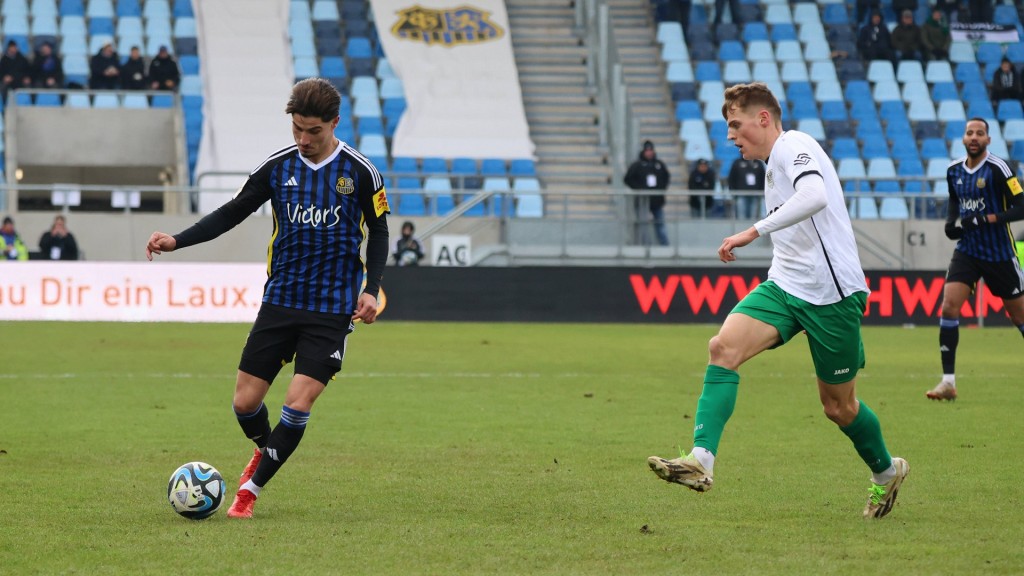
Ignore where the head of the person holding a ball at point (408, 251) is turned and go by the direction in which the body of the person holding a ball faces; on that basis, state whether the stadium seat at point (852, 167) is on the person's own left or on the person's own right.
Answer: on the person's own left

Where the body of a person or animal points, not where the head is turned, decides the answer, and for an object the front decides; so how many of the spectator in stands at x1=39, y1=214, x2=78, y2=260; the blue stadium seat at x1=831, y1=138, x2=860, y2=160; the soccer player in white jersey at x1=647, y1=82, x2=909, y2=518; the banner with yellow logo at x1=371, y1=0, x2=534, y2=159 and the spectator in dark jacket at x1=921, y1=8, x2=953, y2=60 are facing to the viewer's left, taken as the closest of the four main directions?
1

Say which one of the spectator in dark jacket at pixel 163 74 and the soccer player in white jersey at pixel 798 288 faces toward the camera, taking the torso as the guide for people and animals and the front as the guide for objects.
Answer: the spectator in dark jacket

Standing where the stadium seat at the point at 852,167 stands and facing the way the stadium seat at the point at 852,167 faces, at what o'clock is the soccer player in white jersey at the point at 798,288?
The soccer player in white jersey is roughly at 12 o'clock from the stadium seat.

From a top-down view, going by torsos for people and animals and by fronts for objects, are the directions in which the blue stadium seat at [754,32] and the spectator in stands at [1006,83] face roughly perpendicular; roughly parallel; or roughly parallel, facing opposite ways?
roughly parallel

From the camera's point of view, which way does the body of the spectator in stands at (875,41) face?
toward the camera

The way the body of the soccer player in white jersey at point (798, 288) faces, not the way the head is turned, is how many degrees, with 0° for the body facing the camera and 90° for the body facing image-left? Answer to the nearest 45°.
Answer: approximately 90°

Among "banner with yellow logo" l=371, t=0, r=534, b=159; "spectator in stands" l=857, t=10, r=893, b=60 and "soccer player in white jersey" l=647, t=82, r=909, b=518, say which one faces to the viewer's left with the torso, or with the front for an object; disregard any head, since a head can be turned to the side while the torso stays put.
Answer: the soccer player in white jersey

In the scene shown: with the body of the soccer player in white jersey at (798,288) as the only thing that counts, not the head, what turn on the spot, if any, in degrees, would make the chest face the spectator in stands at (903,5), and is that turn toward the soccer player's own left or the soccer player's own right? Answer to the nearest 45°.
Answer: approximately 90° to the soccer player's own right

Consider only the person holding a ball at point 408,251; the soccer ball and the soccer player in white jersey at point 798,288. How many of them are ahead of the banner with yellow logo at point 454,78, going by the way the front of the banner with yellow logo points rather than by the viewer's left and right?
3

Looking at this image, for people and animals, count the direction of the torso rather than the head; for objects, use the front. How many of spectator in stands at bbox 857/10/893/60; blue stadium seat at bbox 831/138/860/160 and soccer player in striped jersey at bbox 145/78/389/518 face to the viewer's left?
0

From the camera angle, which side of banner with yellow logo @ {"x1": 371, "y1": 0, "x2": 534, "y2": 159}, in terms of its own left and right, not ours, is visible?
front

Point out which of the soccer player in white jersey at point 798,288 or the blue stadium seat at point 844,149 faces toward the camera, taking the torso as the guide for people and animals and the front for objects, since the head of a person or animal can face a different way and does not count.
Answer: the blue stadium seat

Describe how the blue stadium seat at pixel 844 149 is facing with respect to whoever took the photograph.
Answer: facing the viewer

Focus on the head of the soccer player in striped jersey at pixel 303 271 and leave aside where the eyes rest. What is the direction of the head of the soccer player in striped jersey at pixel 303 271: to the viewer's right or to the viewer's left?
to the viewer's left

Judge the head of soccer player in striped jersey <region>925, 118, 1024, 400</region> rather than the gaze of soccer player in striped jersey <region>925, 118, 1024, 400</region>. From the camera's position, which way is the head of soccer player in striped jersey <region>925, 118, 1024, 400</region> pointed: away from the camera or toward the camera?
toward the camera

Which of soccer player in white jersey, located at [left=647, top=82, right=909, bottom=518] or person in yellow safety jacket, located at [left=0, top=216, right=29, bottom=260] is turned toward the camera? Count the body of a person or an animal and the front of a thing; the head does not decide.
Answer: the person in yellow safety jacket

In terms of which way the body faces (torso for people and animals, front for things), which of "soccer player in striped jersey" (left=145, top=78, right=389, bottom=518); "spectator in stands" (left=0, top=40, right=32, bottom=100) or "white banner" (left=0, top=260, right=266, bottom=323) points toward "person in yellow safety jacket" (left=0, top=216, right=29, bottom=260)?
"spectator in stands" (left=0, top=40, right=32, bottom=100)

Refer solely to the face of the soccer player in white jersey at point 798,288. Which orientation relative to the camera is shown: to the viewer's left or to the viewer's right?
to the viewer's left
